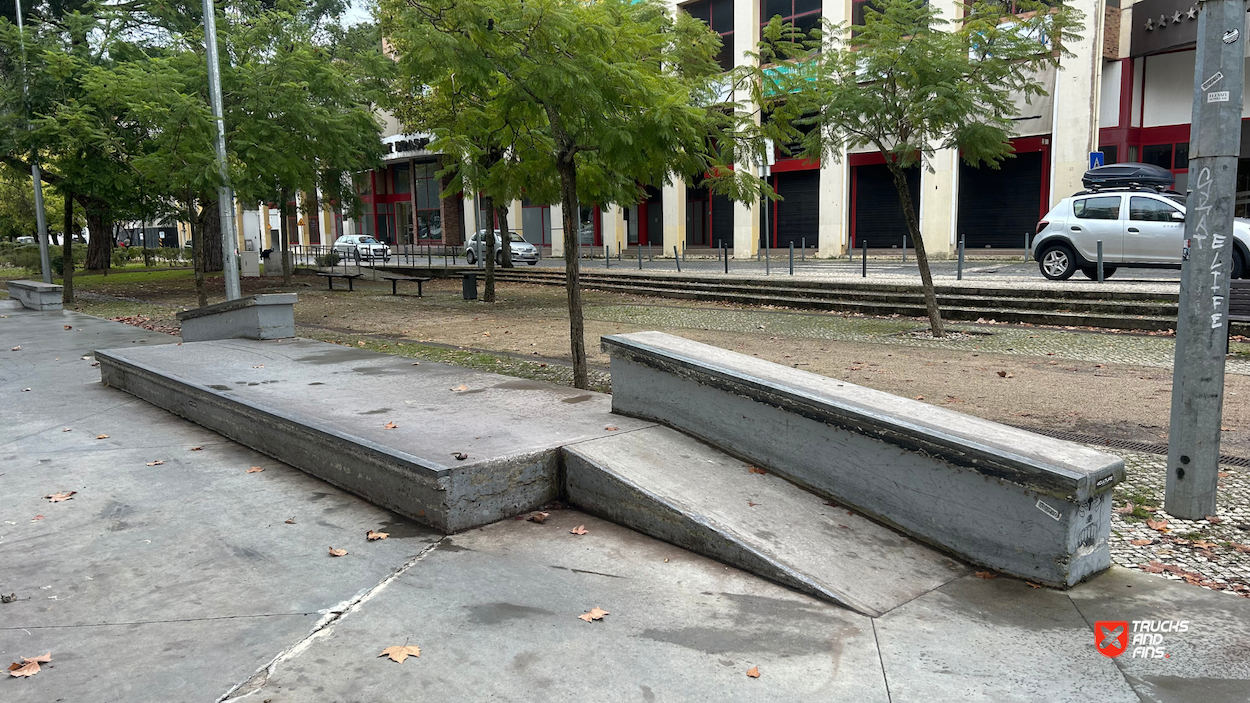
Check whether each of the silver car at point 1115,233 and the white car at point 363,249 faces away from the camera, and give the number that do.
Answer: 0

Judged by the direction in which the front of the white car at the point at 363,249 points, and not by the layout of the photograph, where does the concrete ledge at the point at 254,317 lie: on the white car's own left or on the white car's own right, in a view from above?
on the white car's own right

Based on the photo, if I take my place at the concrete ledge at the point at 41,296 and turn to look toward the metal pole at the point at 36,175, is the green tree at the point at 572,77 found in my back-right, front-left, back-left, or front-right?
back-right
